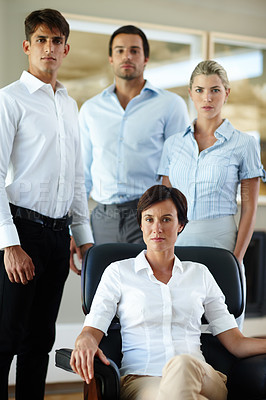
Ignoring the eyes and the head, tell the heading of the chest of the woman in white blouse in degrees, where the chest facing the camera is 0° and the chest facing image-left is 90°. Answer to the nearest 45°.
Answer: approximately 0°

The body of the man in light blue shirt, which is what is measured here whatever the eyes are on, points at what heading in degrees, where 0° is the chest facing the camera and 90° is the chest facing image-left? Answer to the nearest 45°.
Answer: approximately 0°

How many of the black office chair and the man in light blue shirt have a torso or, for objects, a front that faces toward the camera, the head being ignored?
2

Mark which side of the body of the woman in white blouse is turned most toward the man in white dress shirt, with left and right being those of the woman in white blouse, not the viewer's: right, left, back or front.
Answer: right

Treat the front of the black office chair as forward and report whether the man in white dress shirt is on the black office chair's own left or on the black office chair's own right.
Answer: on the black office chair's own right
